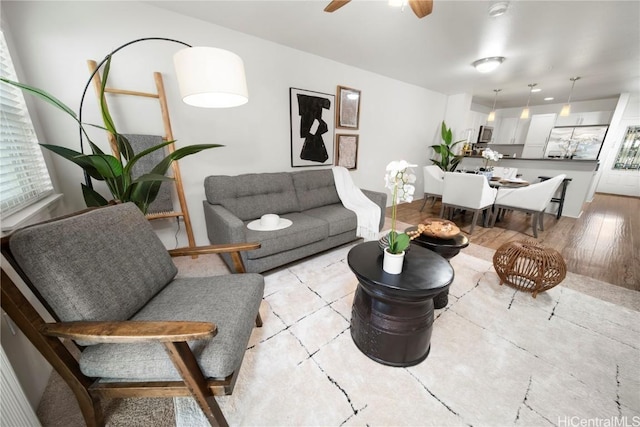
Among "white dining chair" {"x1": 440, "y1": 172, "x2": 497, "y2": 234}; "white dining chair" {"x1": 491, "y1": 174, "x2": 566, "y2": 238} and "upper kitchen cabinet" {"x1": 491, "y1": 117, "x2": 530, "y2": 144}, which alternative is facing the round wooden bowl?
the upper kitchen cabinet

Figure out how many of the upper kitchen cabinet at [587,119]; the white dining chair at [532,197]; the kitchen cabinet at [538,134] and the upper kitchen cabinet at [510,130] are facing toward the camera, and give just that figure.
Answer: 3

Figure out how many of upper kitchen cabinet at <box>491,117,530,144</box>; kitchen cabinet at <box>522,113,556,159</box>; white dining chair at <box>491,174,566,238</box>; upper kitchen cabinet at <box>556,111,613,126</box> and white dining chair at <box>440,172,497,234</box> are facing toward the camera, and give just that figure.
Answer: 3

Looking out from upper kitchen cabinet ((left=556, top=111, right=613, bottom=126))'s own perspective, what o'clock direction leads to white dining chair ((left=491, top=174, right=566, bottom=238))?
The white dining chair is roughly at 12 o'clock from the upper kitchen cabinet.

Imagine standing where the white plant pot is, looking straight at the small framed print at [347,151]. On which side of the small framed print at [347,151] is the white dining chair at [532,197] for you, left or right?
right

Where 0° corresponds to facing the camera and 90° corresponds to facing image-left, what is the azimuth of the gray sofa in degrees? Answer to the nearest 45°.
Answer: approximately 315°

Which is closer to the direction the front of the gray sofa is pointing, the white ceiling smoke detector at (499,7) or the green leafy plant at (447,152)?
the white ceiling smoke detector

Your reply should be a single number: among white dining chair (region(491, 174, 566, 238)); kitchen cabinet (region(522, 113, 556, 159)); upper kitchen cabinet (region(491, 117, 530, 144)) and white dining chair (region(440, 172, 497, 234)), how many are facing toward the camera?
2

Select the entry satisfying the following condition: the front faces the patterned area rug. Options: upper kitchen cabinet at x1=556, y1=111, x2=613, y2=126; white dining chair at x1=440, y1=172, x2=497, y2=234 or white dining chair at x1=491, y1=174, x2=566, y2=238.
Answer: the upper kitchen cabinet

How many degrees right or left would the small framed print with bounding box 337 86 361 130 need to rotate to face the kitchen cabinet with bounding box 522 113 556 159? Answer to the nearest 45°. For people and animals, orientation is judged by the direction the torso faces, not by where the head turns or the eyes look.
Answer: approximately 90° to its left
